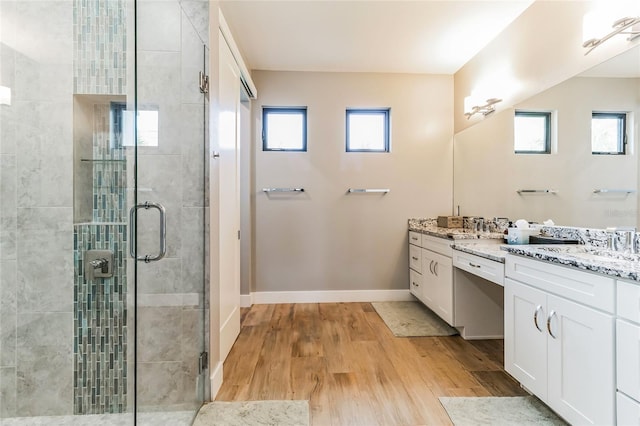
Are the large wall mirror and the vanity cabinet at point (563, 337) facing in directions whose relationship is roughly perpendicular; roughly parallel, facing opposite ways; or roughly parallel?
roughly parallel

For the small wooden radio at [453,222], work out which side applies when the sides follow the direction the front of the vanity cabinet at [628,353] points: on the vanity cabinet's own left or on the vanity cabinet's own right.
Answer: on the vanity cabinet's own right

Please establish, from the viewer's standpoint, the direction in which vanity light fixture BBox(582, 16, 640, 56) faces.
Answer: facing the viewer and to the left of the viewer

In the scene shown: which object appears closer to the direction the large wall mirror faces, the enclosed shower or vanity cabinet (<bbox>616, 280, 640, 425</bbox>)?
the enclosed shower

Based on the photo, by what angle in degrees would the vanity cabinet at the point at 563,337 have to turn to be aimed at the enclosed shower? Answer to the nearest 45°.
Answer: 0° — it already faces it

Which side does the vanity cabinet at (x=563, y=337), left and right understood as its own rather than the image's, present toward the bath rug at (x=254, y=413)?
front

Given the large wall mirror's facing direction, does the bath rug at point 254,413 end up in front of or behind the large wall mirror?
in front

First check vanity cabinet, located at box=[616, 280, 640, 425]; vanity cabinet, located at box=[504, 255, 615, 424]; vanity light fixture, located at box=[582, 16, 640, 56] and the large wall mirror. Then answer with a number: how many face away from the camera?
0

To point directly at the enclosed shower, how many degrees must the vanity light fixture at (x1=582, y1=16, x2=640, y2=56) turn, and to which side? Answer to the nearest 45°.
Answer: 0° — it already faces it
